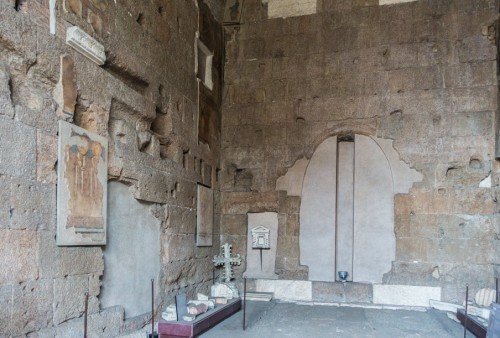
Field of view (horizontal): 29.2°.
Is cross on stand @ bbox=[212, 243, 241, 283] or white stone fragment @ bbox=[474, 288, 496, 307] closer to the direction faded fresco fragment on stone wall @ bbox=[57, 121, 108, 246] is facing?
the white stone fragment

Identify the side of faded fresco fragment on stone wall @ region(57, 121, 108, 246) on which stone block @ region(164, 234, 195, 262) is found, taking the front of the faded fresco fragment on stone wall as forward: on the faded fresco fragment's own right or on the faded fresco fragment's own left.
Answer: on the faded fresco fragment's own left

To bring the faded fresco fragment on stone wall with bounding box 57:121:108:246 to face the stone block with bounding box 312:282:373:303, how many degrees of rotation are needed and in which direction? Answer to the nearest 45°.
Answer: approximately 90° to its left

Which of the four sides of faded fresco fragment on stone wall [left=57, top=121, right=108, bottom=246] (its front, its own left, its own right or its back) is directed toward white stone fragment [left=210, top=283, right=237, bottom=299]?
left

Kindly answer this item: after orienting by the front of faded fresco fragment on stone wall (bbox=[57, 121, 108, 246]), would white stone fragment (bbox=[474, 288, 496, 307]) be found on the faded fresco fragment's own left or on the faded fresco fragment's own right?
on the faded fresco fragment's own left

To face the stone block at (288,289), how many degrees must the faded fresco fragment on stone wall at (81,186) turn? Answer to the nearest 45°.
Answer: approximately 90° to its left

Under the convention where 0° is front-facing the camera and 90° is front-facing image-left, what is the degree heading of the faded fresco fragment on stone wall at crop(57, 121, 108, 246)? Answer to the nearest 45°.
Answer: approximately 315°

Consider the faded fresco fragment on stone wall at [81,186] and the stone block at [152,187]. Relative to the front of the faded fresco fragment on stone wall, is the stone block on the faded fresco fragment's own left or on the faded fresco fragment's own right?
on the faded fresco fragment's own left

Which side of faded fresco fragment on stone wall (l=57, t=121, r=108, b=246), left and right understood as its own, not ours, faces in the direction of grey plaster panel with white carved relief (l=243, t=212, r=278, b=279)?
left

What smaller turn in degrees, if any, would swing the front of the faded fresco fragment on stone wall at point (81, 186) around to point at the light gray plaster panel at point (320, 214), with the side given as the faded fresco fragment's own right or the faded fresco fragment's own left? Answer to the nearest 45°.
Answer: approximately 90° to the faded fresco fragment's own left
